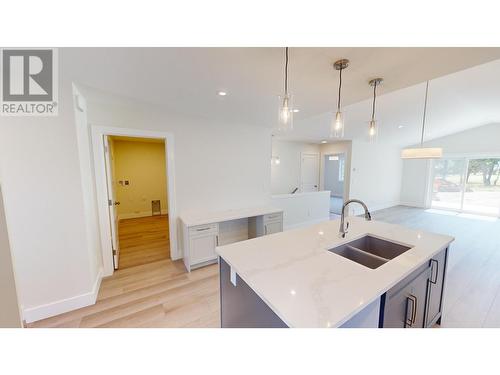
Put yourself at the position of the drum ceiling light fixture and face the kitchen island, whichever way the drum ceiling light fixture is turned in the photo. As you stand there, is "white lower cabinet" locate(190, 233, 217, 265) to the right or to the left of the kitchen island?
right

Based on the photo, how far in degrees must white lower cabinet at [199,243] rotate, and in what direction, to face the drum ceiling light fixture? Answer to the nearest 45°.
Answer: approximately 45° to its left

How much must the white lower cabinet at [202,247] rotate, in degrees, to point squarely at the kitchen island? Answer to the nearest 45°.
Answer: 0° — it already faces it

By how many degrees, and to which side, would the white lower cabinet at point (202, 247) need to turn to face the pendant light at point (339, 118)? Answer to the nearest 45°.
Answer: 0° — it already faces it

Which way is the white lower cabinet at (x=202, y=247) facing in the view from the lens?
facing the viewer and to the right of the viewer

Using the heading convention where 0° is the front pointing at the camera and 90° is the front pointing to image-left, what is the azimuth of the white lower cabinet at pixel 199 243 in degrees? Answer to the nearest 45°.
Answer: approximately 315°

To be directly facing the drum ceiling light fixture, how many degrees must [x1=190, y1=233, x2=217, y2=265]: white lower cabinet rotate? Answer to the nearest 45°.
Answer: approximately 45° to its left
